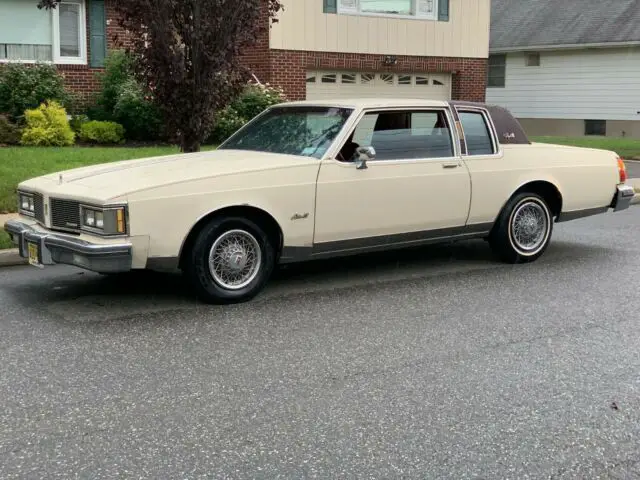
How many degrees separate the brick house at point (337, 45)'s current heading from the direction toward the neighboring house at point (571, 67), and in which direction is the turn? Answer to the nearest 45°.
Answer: approximately 135° to its left

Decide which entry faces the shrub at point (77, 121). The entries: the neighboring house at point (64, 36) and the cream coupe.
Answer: the neighboring house

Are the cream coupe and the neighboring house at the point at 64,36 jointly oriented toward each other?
no

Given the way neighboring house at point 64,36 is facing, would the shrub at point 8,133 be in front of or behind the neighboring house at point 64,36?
in front

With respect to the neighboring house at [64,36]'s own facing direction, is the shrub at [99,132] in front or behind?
in front

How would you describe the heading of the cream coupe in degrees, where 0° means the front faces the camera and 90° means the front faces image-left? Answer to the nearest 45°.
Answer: approximately 45°

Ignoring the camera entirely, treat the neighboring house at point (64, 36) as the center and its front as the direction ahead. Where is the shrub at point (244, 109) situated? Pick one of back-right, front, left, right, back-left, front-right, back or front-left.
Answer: front-left

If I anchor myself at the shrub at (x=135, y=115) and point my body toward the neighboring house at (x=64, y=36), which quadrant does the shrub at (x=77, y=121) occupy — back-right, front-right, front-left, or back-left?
front-left

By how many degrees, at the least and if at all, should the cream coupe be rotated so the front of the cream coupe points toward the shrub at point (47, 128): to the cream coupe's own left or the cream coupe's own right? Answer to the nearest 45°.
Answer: approximately 90° to the cream coupe's own right

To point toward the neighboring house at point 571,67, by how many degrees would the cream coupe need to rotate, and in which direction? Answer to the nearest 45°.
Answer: approximately 135° to its right
